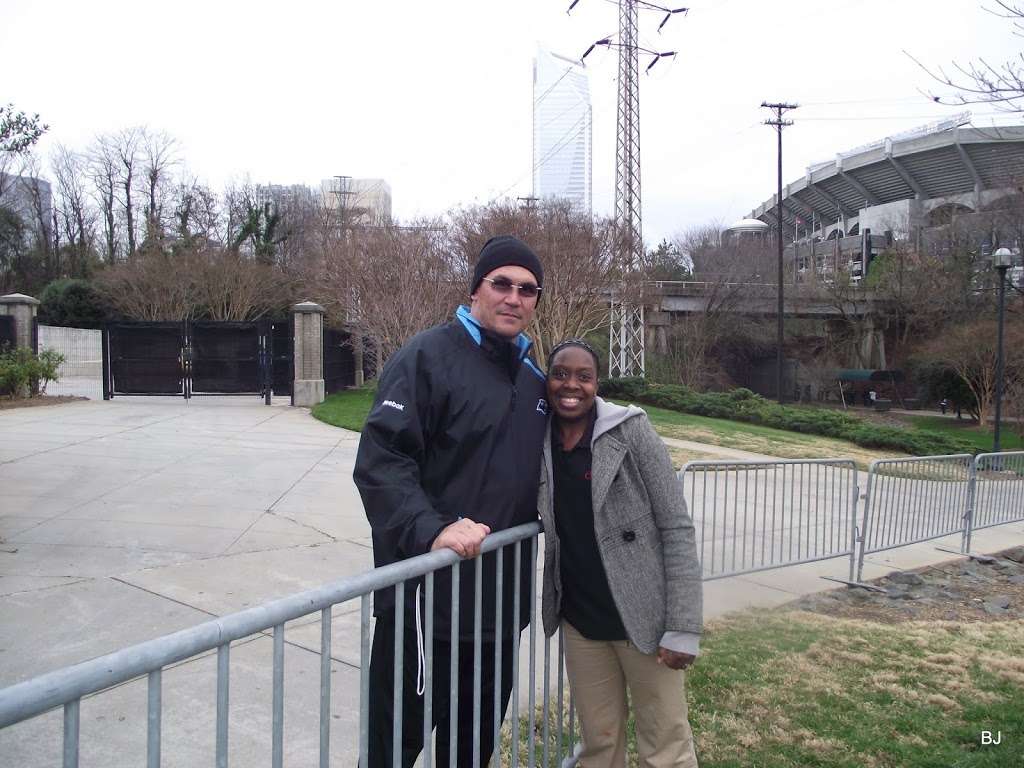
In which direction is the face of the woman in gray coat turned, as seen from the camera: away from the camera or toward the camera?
toward the camera

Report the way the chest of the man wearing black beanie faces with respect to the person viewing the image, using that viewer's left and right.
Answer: facing the viewer and to the right of the viewer

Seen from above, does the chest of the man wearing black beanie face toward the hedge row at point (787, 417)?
no

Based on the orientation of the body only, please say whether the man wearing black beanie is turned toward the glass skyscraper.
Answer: no

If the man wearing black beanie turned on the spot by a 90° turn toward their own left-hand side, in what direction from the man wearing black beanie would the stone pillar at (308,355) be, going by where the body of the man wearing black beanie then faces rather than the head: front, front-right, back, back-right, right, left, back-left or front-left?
front-left

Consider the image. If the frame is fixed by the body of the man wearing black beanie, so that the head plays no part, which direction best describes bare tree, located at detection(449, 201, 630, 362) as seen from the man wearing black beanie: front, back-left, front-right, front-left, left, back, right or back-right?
back-left

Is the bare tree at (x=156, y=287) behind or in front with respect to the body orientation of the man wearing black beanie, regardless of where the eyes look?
behind

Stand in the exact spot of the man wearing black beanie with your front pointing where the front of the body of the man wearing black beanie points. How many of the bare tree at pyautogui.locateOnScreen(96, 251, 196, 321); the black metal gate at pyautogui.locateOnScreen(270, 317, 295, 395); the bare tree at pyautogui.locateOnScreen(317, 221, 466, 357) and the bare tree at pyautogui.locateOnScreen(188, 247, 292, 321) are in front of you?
0

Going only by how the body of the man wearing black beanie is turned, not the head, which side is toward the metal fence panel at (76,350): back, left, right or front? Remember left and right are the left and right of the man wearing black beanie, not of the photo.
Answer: back

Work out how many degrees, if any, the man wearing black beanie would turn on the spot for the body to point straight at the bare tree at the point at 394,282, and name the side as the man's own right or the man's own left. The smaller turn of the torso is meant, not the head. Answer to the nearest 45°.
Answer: approximately 135° to the man's own left

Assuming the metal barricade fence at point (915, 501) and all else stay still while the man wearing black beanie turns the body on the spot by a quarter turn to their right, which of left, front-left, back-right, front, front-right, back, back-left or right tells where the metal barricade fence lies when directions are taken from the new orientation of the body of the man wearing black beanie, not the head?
back

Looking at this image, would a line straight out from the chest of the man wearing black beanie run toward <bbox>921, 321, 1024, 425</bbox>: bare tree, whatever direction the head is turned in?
no

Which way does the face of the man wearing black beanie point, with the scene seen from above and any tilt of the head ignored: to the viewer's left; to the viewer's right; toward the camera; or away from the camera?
toward the camera

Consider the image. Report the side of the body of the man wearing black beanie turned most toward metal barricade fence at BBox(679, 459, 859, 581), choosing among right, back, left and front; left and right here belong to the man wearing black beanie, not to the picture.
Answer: left

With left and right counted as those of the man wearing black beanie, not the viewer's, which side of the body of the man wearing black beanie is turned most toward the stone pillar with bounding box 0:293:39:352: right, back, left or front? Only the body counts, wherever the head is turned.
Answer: back
